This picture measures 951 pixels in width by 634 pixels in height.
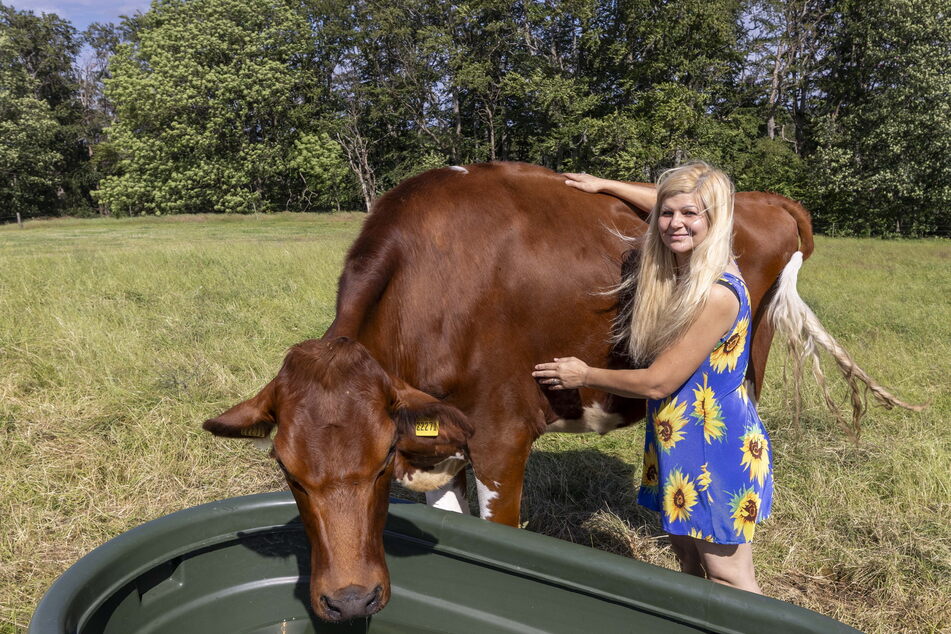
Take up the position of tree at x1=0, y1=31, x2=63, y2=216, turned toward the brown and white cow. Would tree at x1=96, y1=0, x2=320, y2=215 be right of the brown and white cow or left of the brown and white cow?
left

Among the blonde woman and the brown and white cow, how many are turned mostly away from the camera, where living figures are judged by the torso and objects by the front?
0

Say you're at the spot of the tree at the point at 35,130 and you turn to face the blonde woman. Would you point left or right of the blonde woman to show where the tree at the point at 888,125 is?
left

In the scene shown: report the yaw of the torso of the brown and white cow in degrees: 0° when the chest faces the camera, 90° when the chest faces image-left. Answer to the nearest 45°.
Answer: approximately 45°

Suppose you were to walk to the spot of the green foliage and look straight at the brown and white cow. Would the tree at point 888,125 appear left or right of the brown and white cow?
left

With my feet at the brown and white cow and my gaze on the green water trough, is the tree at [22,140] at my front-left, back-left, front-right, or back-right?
back-right

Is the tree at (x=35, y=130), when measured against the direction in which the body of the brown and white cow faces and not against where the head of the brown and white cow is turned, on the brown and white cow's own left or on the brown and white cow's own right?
on the brown and white cow's own right

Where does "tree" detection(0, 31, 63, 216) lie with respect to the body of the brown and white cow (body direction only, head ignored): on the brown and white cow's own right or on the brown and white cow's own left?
on the brown and white cow's own right

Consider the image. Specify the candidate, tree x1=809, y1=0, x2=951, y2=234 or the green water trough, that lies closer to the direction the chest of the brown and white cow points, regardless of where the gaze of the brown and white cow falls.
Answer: the green water trough
